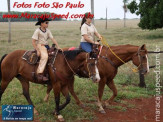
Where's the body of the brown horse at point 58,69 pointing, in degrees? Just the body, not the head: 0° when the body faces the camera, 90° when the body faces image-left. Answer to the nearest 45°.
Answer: approximately 270°

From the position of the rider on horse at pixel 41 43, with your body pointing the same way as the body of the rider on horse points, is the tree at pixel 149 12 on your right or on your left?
on your left

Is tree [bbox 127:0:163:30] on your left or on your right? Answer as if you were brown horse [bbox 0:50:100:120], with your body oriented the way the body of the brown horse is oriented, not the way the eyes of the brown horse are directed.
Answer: on your left

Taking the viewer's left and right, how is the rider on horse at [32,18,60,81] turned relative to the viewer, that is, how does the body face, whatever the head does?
facing the viewer and to the right of the viewer
